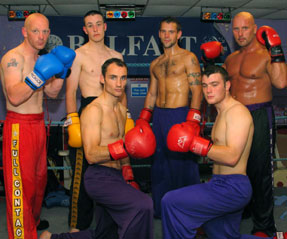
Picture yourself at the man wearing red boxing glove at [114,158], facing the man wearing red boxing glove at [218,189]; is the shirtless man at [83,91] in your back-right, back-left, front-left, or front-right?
back-left

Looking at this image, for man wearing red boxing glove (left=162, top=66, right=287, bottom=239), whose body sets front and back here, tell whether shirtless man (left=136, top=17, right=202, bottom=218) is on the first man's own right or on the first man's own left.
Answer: on the first man's own right

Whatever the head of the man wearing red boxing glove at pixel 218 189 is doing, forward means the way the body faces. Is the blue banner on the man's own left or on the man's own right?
on the man's own right

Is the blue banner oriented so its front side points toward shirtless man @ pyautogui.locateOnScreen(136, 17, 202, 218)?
yes

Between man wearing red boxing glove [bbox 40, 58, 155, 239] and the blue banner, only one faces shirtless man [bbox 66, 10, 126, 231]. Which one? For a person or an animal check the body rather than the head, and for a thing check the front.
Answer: the blue banner

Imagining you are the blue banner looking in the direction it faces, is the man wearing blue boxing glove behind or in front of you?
in front

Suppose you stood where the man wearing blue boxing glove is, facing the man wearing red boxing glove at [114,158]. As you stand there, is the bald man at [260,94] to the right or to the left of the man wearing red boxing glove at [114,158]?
left

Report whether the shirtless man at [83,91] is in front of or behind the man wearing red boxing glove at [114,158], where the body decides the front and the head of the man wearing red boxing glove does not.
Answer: behind

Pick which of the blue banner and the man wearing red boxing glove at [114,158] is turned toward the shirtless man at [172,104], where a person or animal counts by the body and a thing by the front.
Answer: the blue banner

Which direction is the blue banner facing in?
toward the camera
